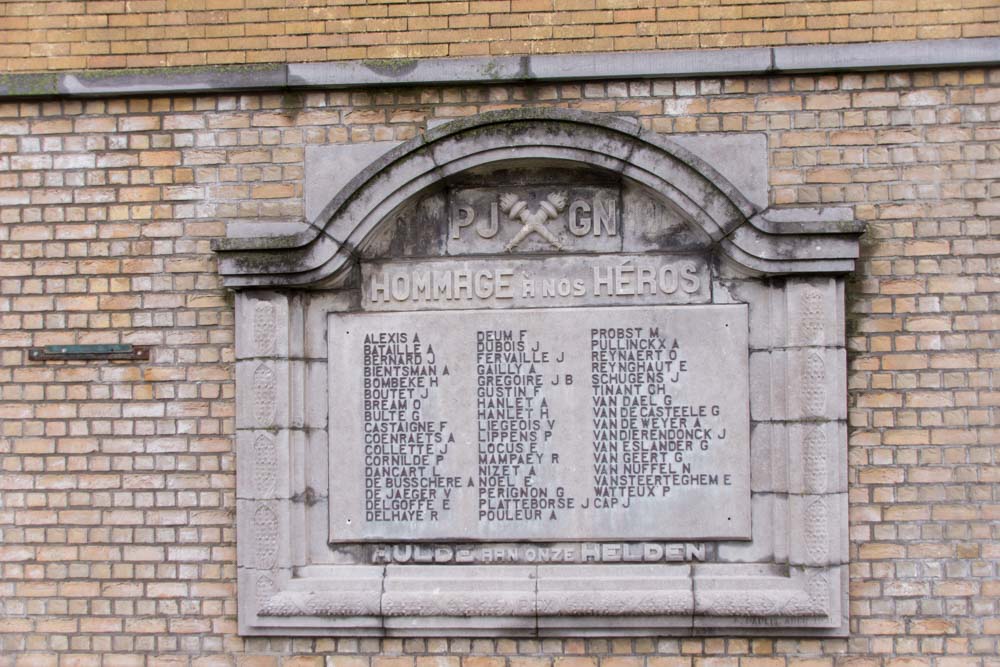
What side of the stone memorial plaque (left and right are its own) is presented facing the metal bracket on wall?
right

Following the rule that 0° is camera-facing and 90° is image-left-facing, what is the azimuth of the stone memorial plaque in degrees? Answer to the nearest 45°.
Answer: approximately 0°
